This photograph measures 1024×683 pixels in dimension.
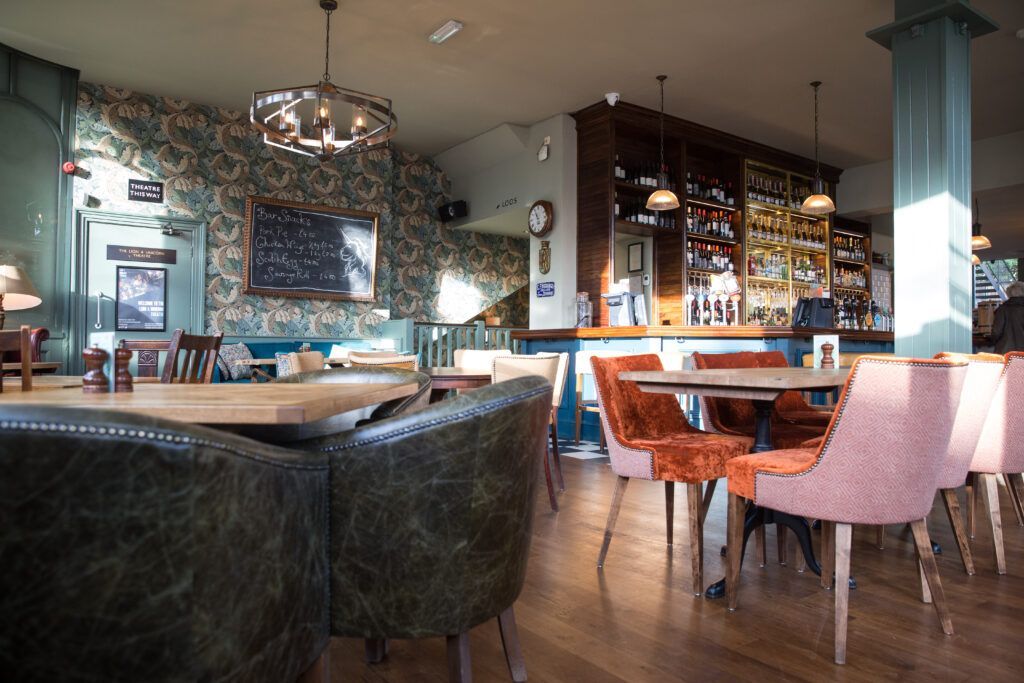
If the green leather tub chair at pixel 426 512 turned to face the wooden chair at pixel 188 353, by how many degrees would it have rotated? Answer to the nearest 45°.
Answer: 0° — it already faces it

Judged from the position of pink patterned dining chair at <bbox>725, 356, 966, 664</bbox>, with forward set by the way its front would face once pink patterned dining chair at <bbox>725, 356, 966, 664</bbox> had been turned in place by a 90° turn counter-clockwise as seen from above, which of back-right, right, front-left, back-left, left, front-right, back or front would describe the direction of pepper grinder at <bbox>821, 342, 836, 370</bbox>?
back-right

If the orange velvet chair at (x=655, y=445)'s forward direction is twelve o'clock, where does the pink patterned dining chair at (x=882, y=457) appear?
The pink patterned dining chair is roughly at 12 o'clock from the orange velvet chair.

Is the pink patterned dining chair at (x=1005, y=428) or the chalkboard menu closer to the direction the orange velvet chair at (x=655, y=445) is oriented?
the pink patterned dining chair

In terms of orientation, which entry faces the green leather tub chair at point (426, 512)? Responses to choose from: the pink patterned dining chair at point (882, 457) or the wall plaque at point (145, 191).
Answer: the wall plaque

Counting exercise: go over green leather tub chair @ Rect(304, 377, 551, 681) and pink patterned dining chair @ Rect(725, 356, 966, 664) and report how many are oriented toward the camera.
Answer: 0

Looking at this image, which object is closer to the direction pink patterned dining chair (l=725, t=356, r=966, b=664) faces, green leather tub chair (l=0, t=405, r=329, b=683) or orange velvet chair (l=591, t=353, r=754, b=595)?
the orange velvet chair

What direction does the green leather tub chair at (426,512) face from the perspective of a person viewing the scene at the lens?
facing away from the viewer and to the left of the viewer

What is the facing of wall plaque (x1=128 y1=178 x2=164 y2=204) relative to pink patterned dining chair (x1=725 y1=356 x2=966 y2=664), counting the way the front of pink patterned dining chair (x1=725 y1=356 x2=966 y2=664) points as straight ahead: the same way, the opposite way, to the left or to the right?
the opposite way

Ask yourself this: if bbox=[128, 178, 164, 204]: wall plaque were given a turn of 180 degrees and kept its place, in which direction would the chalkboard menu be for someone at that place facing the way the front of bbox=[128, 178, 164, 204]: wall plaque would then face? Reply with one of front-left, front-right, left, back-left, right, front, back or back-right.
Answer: right

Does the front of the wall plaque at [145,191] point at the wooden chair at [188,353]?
yes

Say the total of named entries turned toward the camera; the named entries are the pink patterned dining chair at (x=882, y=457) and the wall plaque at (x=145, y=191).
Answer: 1

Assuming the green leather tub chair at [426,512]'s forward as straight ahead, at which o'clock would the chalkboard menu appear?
The chalkboard menu is roughly at 1 o'clock from the green leather tub chair.

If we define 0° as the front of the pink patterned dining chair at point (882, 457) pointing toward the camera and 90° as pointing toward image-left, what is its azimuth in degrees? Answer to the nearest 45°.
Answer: approximately 135°

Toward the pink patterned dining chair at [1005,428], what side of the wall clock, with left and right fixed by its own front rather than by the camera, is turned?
left
